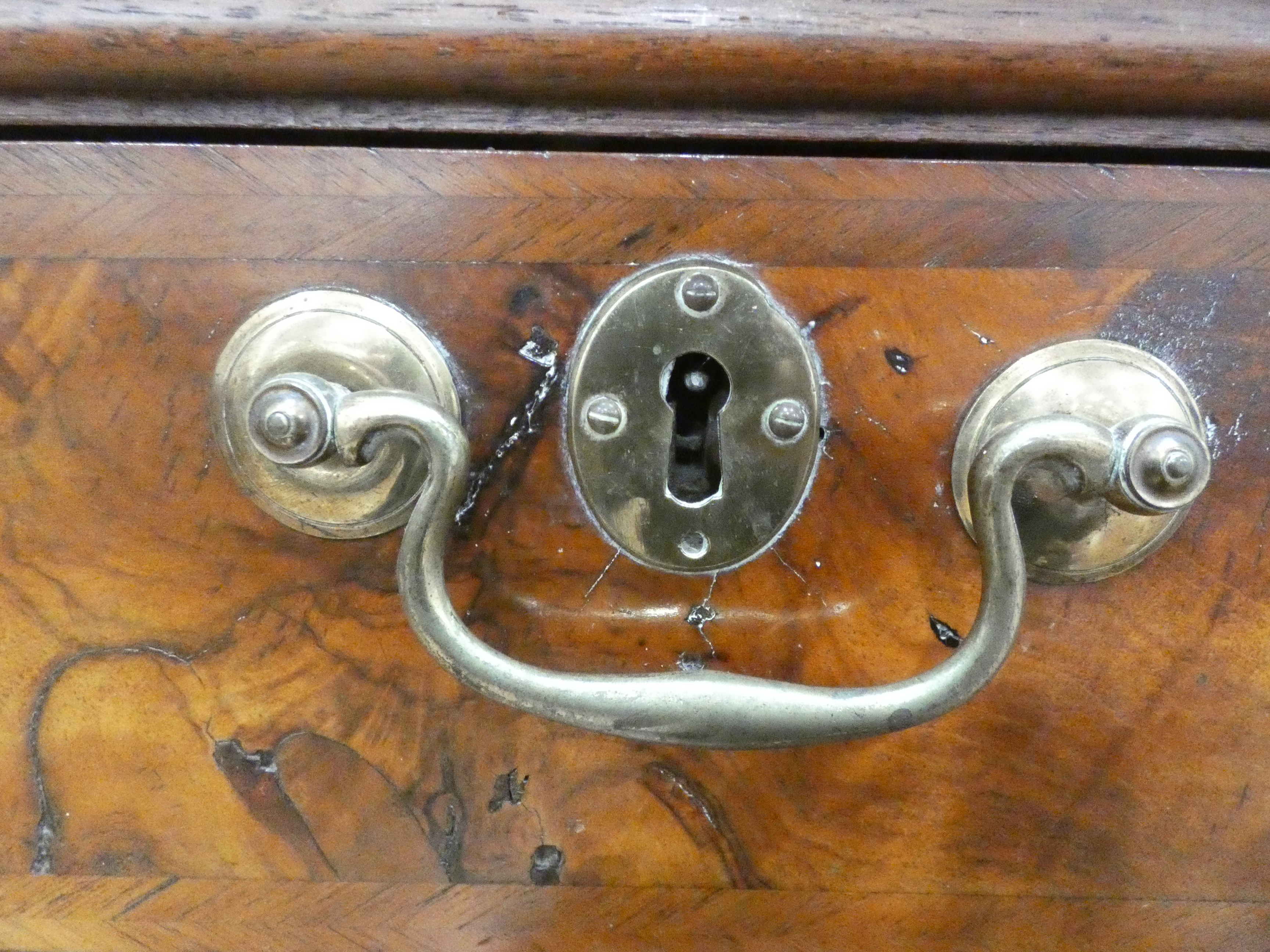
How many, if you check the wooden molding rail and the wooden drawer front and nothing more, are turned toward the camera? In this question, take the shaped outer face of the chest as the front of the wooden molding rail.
2

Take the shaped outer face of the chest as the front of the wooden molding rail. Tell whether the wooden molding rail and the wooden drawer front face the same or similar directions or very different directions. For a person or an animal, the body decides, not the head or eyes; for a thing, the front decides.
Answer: same or similar directions

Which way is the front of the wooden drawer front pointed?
toward the camera

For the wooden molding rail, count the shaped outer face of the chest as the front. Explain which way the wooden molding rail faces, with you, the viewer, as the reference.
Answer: facing the viewer
